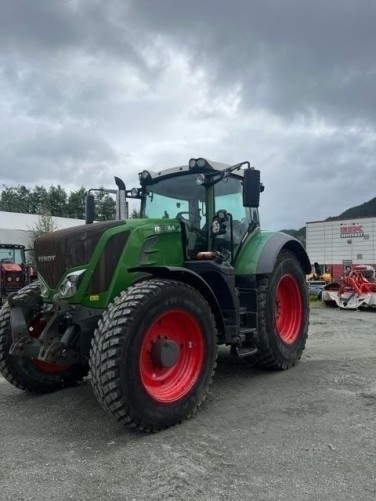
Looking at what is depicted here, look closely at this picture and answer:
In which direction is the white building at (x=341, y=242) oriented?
toward the camera

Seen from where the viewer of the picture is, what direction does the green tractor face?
facing the viewer and to the left of the viewer

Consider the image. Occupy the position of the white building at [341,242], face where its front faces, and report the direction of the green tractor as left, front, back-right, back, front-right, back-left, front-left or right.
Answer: front

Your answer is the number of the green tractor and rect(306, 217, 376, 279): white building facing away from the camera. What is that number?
0

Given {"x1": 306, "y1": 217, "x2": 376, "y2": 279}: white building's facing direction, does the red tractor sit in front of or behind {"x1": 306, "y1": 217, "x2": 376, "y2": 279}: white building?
in front

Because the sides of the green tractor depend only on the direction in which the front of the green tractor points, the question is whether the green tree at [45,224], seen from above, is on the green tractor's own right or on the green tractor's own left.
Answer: on the green tractor's own right
